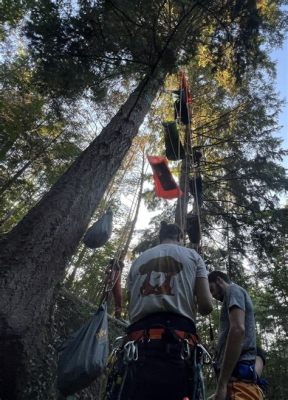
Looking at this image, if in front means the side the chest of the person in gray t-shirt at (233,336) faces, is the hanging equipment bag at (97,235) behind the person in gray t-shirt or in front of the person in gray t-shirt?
in front

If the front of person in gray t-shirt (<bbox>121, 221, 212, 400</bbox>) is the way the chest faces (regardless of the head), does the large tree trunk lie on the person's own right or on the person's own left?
on the person's own left

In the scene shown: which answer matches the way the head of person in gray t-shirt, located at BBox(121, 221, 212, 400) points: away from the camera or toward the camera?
away from the camera

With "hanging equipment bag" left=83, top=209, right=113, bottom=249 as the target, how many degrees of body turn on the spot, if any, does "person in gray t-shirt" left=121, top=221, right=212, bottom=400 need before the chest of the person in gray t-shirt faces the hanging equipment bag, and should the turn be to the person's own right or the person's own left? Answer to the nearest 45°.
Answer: approximately 45° to the person's own left

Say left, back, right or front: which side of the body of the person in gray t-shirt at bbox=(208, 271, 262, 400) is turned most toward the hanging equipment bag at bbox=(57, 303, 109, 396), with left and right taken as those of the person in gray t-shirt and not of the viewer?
front

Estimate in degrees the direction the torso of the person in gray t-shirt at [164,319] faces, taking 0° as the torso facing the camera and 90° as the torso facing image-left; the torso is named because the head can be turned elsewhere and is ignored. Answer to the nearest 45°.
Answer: approximately 180°

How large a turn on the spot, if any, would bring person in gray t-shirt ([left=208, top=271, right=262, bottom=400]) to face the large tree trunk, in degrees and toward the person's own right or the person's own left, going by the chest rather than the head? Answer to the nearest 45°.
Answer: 0° — they already face it

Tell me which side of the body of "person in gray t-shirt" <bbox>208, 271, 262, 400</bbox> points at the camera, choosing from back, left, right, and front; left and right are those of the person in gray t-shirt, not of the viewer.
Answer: left

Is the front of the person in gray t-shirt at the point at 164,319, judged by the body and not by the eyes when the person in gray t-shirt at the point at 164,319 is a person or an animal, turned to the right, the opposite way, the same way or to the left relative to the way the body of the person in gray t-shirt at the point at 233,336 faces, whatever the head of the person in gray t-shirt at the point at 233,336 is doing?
to the right

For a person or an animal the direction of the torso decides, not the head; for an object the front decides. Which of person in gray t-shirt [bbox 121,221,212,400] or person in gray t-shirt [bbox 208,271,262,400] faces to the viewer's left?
person in gray t-shirt [bbox 208,271,262,400]
